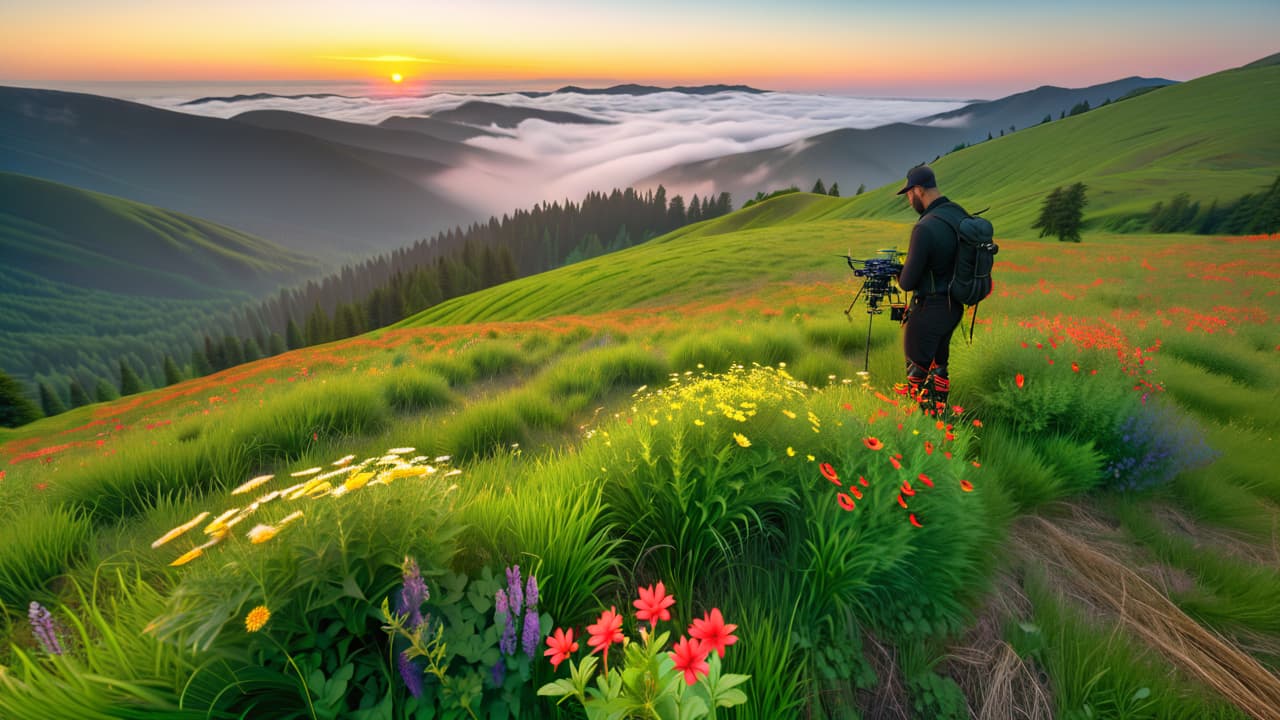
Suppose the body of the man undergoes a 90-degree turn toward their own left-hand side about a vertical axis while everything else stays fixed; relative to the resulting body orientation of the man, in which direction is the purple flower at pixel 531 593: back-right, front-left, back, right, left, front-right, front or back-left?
front

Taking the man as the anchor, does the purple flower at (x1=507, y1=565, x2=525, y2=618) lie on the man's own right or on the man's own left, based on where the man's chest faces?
on the man's own left

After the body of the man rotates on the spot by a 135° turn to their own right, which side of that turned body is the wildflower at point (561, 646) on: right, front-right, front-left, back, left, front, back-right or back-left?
back-right

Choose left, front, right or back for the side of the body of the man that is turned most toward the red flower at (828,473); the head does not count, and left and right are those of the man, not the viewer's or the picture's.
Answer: left

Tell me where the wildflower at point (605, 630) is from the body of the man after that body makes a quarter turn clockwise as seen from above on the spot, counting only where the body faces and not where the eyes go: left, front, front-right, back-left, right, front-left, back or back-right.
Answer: back

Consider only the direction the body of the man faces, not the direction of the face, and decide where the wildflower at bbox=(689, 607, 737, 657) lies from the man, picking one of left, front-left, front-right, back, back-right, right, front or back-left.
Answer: left

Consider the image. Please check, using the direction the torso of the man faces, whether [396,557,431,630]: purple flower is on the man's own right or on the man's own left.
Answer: on the man's own left

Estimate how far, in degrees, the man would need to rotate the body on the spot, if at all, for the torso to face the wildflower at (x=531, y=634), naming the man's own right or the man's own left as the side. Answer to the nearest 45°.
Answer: approximately 90° to the man's own left

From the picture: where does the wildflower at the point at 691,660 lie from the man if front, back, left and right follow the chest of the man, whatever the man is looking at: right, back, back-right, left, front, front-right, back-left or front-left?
left

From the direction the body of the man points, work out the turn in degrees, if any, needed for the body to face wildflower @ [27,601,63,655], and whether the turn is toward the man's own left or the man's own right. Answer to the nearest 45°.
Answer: approximately 90° to the man's own left

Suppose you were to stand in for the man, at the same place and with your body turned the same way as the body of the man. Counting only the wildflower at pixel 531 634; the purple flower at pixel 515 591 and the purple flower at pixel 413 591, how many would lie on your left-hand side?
3

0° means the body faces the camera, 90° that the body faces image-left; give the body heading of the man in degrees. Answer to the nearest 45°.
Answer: approximately 90°
